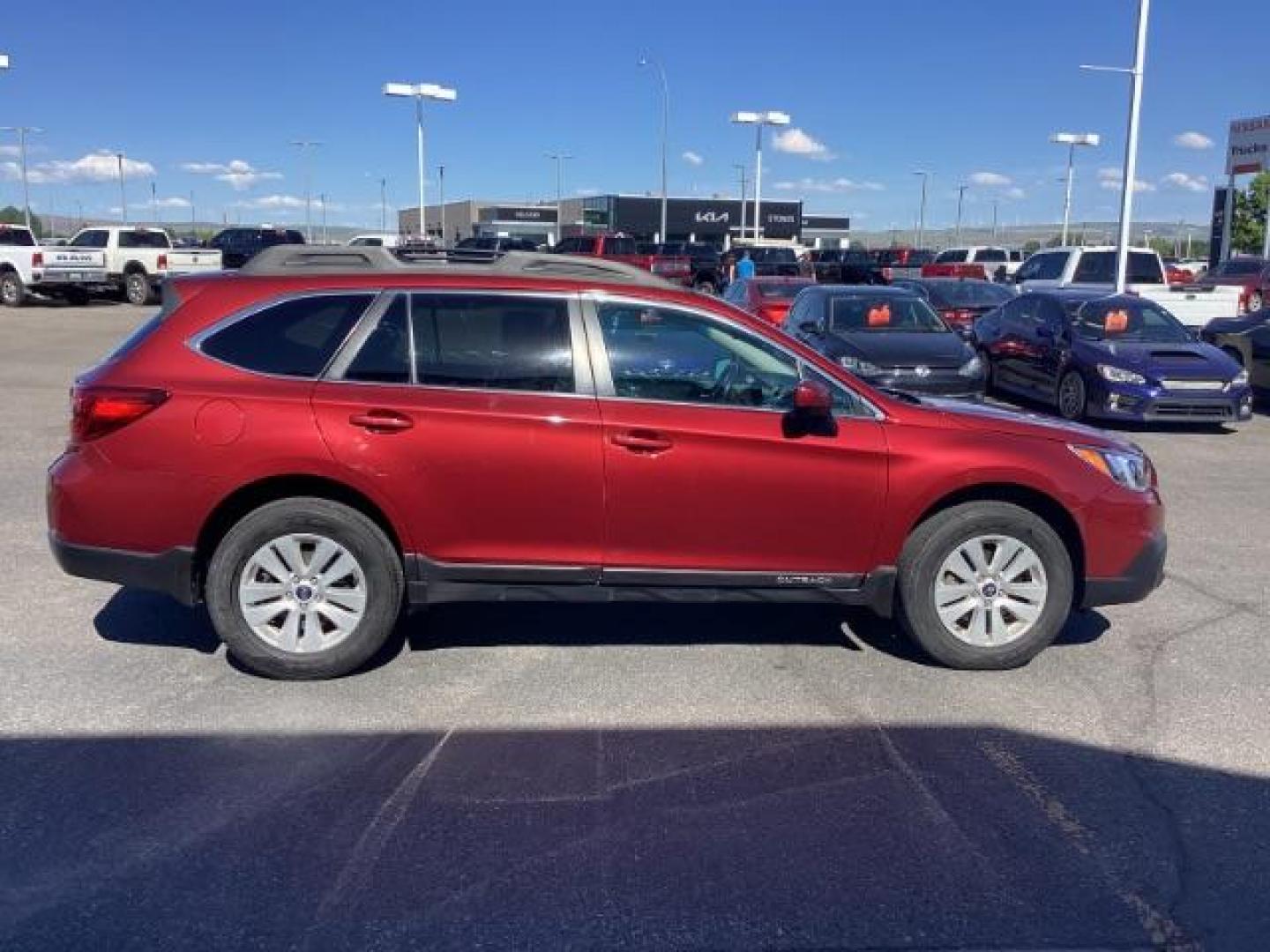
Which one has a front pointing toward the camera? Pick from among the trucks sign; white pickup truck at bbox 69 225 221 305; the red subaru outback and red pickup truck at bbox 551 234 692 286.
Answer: the trucks sign

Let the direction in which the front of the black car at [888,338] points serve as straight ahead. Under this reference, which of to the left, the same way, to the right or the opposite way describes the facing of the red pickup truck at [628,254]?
the opposite way

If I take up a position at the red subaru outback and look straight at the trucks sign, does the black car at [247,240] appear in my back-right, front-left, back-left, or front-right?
front-left

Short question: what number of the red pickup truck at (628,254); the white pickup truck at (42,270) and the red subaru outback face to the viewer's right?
1

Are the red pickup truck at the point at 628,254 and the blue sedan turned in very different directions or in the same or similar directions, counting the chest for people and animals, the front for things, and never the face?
very different directions

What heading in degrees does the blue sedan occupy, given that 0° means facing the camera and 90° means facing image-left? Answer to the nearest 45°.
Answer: approximately 315°

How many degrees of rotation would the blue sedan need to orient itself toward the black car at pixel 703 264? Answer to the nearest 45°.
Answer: approximately 180°

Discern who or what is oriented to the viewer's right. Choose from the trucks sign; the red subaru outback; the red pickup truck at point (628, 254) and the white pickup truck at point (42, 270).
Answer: the red subaru outback

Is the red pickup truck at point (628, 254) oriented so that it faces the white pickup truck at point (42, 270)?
no

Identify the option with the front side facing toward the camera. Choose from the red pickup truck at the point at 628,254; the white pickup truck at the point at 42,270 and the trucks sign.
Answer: the trucks sign

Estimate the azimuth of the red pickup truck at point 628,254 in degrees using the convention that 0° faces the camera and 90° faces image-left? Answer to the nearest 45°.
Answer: approximately 135°

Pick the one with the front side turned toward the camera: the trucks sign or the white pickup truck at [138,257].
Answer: the trucks sign

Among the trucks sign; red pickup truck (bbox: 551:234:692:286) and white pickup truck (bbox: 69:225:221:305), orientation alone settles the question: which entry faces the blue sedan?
the trucks sign

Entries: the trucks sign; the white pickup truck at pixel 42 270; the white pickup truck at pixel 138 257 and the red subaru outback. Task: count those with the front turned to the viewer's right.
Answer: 1

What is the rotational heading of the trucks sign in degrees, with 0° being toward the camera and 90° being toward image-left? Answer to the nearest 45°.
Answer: approximately 0°

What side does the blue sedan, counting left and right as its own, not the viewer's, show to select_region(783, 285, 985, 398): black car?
right

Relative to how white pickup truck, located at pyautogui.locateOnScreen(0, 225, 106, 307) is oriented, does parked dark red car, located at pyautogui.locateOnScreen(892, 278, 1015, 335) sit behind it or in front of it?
behind
